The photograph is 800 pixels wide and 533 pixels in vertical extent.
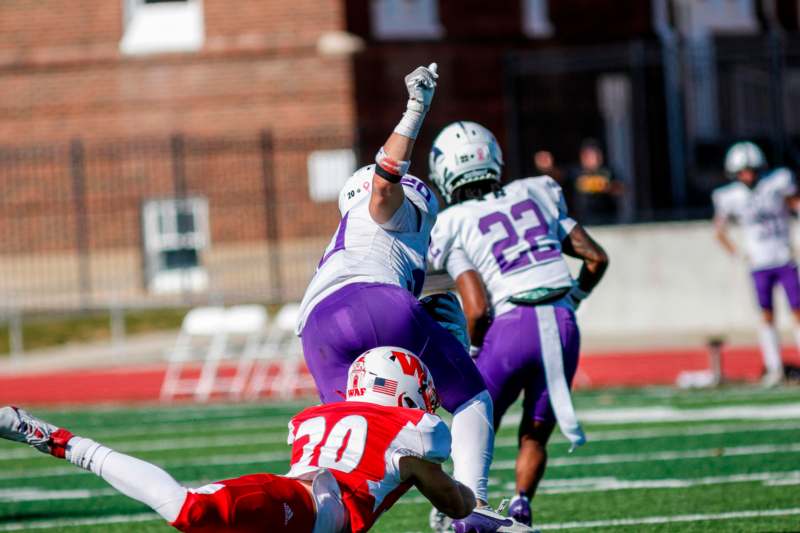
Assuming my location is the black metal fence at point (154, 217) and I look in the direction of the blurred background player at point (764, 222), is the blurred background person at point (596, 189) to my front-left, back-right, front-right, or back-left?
front-left

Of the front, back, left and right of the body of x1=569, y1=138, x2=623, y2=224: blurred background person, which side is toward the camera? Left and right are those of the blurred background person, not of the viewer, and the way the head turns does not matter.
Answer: front

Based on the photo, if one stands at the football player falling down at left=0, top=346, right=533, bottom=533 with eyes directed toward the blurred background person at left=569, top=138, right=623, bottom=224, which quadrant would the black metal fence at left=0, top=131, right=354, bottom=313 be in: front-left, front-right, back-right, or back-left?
front-left

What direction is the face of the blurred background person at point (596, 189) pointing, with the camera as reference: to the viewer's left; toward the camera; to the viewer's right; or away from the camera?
toward the camera

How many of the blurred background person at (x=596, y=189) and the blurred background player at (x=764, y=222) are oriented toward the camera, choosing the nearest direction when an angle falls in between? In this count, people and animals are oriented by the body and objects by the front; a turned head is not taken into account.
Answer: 2

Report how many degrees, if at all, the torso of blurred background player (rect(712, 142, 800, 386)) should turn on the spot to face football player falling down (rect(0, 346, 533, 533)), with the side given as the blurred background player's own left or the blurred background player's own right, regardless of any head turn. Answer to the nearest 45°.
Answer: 0° — they already face them

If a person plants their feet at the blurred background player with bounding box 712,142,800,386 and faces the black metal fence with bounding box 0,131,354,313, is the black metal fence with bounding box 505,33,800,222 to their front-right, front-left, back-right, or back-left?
front-right

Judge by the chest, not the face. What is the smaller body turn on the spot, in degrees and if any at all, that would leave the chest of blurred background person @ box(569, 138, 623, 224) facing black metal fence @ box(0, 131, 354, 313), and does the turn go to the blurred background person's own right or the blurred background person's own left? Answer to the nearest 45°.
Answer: approximately 90° to the blurred background person's own right

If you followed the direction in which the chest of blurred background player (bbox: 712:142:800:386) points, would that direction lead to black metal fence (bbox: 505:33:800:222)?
no

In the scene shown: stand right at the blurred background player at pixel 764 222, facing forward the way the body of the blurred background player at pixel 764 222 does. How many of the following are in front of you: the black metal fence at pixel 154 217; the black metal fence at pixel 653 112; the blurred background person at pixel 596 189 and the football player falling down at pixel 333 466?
1

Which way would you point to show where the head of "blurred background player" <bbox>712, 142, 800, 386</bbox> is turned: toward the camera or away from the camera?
toward the camera

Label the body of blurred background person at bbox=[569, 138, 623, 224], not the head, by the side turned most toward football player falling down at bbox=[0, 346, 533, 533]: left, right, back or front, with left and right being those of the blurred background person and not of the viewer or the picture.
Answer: front

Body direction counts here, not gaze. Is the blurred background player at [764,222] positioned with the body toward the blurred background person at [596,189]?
no

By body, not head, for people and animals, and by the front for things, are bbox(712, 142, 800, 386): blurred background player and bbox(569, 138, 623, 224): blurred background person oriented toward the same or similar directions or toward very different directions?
same or similar directions

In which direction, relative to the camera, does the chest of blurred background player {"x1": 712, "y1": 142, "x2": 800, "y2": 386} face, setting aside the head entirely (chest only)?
toward the camera
